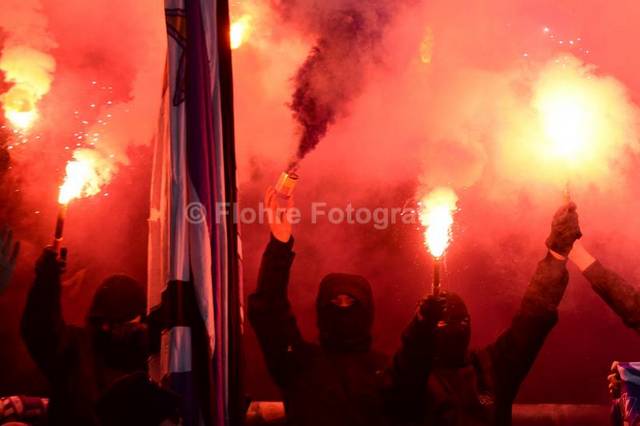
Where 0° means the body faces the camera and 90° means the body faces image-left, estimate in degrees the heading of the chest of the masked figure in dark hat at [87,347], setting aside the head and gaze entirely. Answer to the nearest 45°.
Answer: approximately 315°

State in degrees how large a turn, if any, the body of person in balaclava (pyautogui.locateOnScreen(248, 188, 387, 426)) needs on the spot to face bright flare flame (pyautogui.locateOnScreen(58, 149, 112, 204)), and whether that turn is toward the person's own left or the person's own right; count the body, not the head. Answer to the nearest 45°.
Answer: approximately 90° to the person's own right

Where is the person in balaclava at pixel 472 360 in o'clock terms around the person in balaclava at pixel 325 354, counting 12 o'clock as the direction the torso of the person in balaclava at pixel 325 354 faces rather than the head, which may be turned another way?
the person in balaclava at pixel 472 360 is roughly at 9 o'clock from the person in balaclava at pixel 325 354.

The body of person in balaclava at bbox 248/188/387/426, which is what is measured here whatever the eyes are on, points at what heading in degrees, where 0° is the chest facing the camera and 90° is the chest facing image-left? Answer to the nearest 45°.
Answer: approximately 0°

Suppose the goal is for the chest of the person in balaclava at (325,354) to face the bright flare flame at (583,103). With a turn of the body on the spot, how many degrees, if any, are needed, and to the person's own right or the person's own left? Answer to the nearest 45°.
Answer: approximately 90° to the person's own left

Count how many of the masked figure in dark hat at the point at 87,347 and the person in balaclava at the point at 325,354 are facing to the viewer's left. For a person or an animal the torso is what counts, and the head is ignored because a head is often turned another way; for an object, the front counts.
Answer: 0
